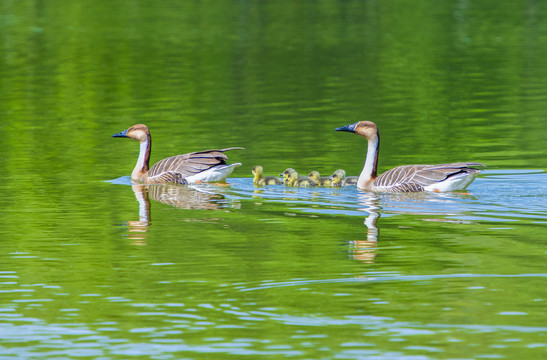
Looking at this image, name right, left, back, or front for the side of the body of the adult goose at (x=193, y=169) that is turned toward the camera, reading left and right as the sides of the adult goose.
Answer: left

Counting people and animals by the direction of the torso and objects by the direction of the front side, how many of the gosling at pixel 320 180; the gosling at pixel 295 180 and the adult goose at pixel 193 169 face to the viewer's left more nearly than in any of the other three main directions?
3

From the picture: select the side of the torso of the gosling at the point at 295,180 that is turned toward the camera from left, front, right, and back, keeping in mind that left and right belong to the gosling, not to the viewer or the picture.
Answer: left

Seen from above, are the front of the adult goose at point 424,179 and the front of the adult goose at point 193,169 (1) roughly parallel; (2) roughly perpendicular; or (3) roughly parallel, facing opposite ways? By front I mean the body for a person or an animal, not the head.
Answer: roughly parallel

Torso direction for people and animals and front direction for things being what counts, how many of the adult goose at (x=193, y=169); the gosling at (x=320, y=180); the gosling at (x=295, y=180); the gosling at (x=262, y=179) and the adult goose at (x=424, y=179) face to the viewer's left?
5

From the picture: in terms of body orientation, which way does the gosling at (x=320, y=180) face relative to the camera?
to the viewer's left

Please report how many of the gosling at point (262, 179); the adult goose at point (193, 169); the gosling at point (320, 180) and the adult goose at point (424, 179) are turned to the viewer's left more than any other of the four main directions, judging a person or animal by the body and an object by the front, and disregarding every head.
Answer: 4

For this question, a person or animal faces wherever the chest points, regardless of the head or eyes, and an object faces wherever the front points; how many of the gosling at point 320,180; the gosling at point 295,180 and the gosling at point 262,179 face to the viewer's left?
3

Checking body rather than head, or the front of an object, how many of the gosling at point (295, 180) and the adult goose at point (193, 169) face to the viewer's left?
2

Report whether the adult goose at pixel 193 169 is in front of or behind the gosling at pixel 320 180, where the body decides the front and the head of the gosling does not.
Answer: in front

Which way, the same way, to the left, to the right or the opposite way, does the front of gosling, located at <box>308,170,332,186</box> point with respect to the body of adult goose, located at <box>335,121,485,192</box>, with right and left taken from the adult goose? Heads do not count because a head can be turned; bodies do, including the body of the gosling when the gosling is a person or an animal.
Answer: the same way

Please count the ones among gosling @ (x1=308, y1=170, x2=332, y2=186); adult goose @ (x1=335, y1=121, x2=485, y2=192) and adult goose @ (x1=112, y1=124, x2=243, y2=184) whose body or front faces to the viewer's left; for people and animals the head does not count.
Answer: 3

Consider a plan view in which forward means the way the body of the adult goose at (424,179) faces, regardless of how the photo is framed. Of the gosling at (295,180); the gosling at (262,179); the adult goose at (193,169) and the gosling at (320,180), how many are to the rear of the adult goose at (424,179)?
0

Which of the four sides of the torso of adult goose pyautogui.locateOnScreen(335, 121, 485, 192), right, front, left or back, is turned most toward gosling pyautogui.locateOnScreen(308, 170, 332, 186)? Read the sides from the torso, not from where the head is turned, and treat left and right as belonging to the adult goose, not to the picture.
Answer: front

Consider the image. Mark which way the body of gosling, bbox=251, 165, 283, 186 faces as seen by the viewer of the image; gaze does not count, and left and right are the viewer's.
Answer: facing to the left of the viewer

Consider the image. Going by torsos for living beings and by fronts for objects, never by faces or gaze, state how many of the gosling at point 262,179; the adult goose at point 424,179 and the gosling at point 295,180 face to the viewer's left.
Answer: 3

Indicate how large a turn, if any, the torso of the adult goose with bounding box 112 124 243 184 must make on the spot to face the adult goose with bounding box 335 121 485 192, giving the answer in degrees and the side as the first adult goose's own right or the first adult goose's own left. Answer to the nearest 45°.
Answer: approximately 135° to the first adult goose's own left
